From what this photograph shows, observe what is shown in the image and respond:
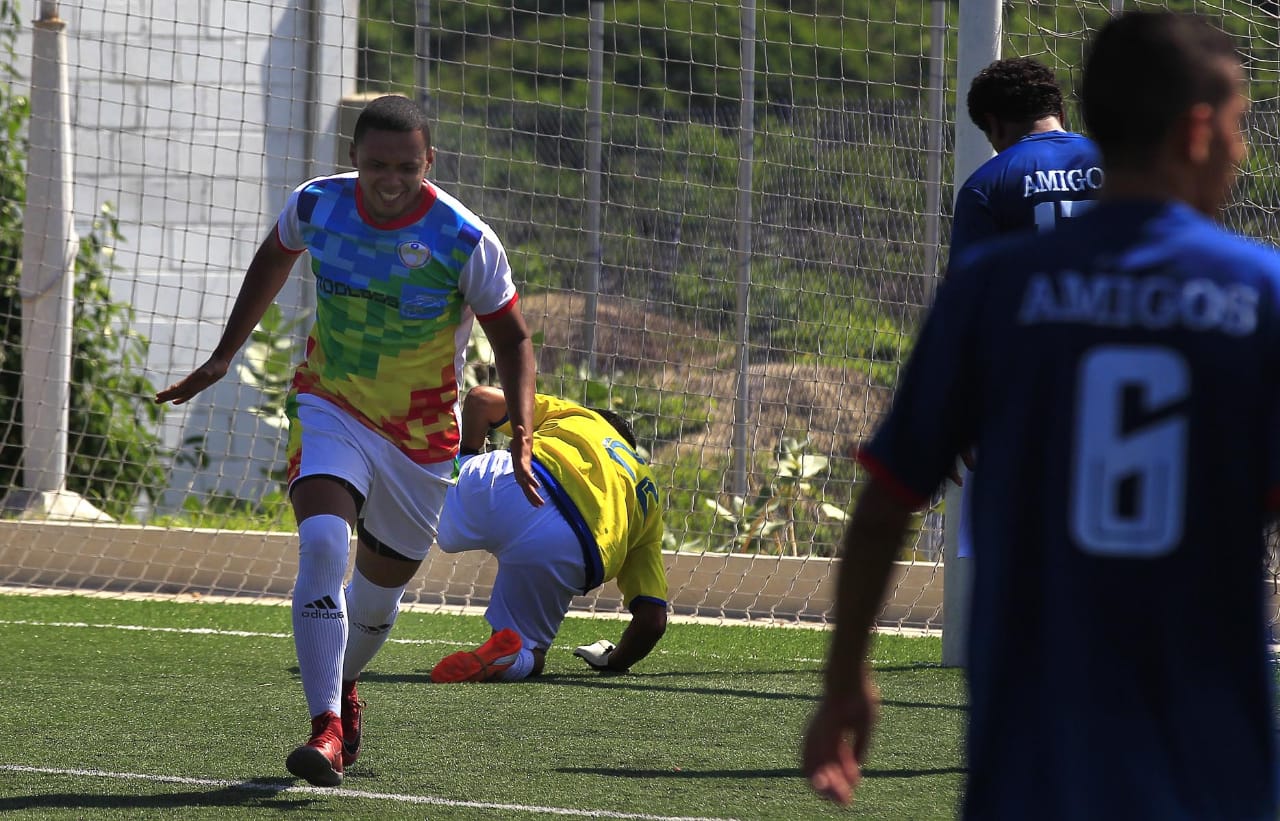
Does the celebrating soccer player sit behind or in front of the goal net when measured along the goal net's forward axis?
in front

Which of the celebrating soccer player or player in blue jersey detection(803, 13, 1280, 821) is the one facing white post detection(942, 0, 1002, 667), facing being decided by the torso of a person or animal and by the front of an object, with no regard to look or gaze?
the player in blue jersey

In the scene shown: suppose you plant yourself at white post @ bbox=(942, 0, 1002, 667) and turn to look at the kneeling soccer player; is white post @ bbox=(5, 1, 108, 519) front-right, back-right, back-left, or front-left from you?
front-right

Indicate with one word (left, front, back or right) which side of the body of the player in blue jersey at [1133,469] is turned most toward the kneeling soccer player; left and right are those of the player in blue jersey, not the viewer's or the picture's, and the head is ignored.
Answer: front

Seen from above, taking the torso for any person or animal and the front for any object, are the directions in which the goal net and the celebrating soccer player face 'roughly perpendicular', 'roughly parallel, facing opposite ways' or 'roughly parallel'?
roughly parallel

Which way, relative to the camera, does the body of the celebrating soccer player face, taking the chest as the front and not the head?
toward the camera

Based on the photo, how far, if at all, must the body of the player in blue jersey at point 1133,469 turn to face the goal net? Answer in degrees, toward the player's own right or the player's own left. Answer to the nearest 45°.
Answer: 0° — they already face it

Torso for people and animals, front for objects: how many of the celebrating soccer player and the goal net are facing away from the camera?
0

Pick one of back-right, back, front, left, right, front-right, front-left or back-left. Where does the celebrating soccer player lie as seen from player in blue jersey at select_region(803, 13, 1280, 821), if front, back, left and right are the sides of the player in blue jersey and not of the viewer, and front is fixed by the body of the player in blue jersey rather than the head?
front-left

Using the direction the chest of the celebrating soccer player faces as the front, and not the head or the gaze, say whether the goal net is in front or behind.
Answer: behind

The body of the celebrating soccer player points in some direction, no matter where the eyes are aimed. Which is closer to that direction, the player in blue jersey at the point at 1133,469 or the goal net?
the player in blue jersey

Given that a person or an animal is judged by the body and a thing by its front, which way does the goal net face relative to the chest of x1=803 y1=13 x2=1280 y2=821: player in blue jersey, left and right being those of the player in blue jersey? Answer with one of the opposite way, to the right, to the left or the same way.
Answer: the opposite way

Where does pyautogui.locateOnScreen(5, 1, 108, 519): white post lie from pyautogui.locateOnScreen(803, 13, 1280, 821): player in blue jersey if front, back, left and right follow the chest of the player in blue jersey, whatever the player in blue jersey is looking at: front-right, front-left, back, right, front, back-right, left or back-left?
front-left

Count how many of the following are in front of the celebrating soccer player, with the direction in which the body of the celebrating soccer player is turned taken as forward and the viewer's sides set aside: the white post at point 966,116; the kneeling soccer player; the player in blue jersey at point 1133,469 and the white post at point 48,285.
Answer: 1

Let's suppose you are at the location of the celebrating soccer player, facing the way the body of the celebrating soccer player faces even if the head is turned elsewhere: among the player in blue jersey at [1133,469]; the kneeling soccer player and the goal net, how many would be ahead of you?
1

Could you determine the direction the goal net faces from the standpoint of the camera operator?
facing the viewer

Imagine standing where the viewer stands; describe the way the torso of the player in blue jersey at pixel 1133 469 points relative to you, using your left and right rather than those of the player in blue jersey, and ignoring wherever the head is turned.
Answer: facing away from the viewer

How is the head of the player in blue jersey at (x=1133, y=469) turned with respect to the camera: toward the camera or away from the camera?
away from the camera

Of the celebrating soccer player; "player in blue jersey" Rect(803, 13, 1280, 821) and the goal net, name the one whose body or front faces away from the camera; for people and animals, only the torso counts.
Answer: the player in blue jersey
